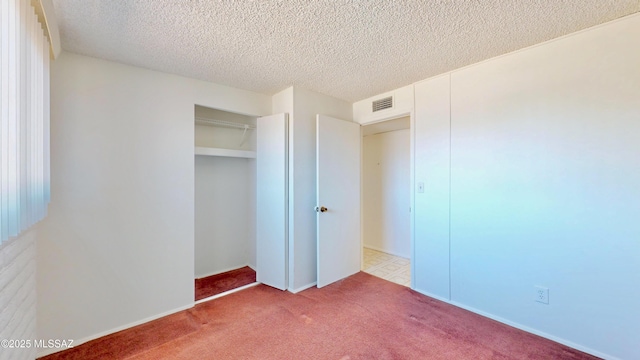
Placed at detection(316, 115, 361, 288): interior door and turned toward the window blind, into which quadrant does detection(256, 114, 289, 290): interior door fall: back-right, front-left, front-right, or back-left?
front-right

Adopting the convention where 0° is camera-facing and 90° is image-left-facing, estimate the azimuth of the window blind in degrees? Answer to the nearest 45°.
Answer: approximately 270°

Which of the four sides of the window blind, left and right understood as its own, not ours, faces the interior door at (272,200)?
front

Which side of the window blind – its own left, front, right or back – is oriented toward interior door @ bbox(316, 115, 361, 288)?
front

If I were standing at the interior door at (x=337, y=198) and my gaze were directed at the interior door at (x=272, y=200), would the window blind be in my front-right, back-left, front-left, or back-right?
front-left
